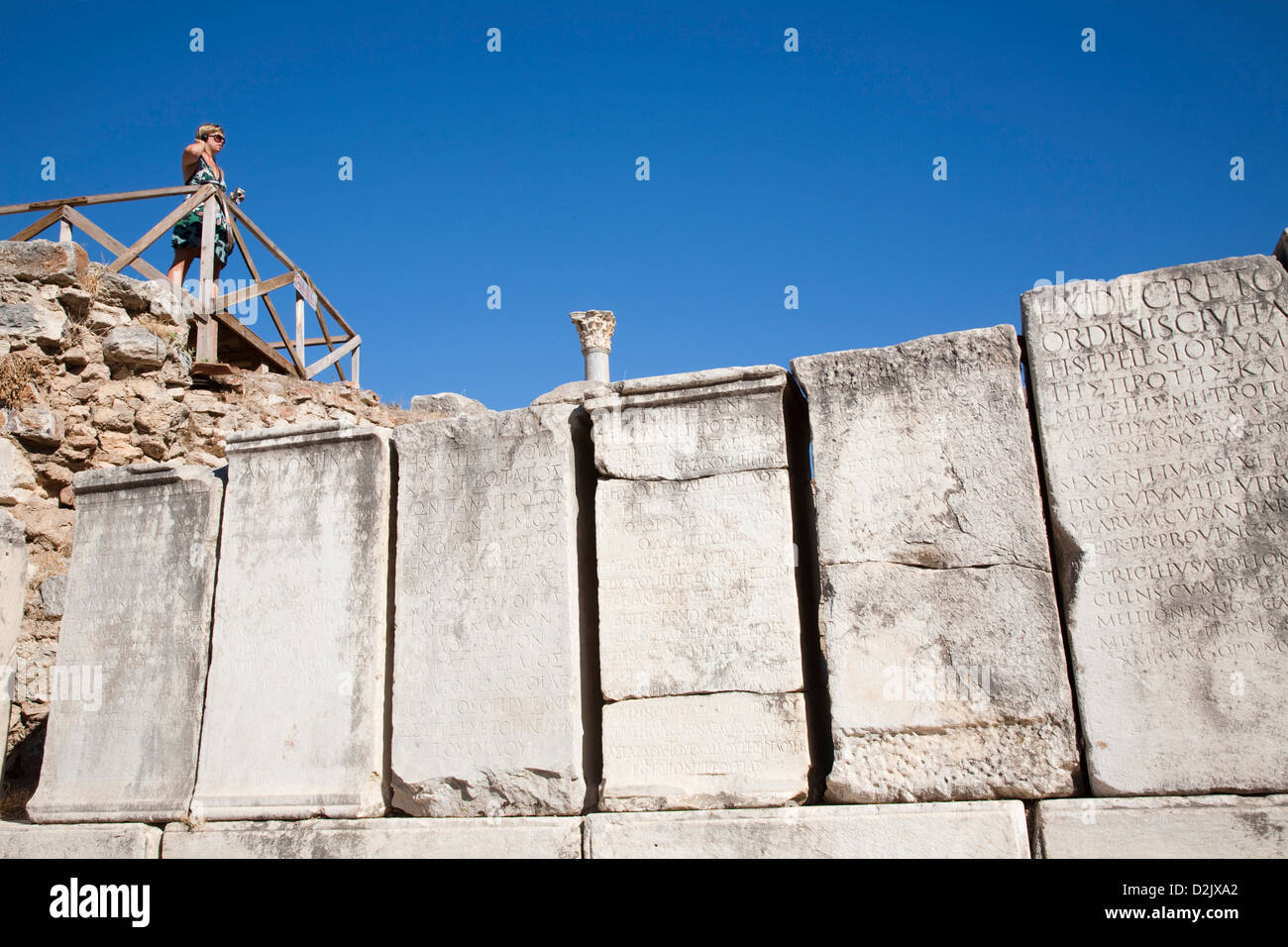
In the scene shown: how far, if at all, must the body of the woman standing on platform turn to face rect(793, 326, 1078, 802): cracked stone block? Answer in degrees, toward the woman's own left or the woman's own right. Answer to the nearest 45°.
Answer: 0° — they already face it

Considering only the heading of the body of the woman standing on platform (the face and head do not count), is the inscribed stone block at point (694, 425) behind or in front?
in front

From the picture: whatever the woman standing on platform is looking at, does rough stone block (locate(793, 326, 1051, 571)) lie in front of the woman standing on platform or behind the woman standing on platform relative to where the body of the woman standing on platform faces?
in front

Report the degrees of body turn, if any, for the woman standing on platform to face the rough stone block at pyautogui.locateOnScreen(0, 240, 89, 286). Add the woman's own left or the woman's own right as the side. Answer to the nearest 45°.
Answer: approximately 90° to the woman's own right

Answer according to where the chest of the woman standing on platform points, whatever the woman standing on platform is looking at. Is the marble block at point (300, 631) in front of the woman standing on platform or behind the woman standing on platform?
in front

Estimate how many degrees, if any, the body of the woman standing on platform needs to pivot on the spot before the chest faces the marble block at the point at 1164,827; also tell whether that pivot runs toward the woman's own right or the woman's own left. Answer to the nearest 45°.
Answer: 0° — they already face it
